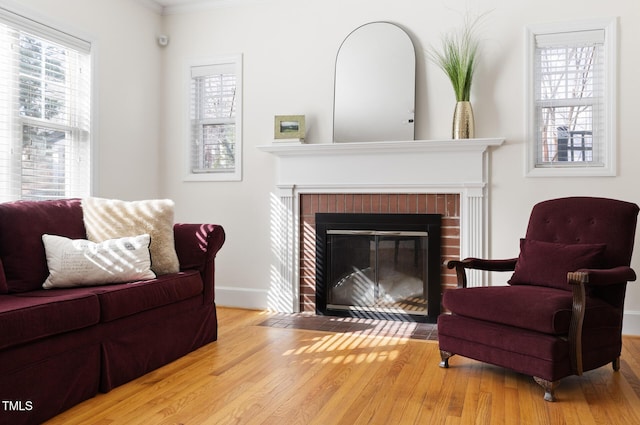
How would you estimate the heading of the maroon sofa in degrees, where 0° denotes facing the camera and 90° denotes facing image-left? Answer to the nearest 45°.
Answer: approximately 315°

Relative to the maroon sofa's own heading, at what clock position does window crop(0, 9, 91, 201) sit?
The window is roughly at 7 o'clock from the maroon sofa.

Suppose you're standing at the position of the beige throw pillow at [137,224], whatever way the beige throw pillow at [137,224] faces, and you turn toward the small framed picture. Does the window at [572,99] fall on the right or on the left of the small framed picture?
right

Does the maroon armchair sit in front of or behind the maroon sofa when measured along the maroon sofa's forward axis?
in front

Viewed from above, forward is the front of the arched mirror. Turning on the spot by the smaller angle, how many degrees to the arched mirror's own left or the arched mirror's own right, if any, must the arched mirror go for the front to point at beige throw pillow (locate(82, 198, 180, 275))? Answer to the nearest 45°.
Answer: approximately 45° to the arched mirror's own right

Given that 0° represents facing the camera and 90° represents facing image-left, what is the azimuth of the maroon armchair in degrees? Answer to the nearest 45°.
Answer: approximately 45°

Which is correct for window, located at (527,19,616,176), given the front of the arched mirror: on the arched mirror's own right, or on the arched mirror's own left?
on the arched mirror's own left

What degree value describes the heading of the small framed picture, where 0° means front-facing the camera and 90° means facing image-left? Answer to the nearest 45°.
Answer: approximately 0°

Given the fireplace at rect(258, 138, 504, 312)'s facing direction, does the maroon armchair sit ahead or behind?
ahead

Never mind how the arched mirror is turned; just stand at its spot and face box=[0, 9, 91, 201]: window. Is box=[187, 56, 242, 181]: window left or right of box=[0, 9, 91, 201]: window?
right
